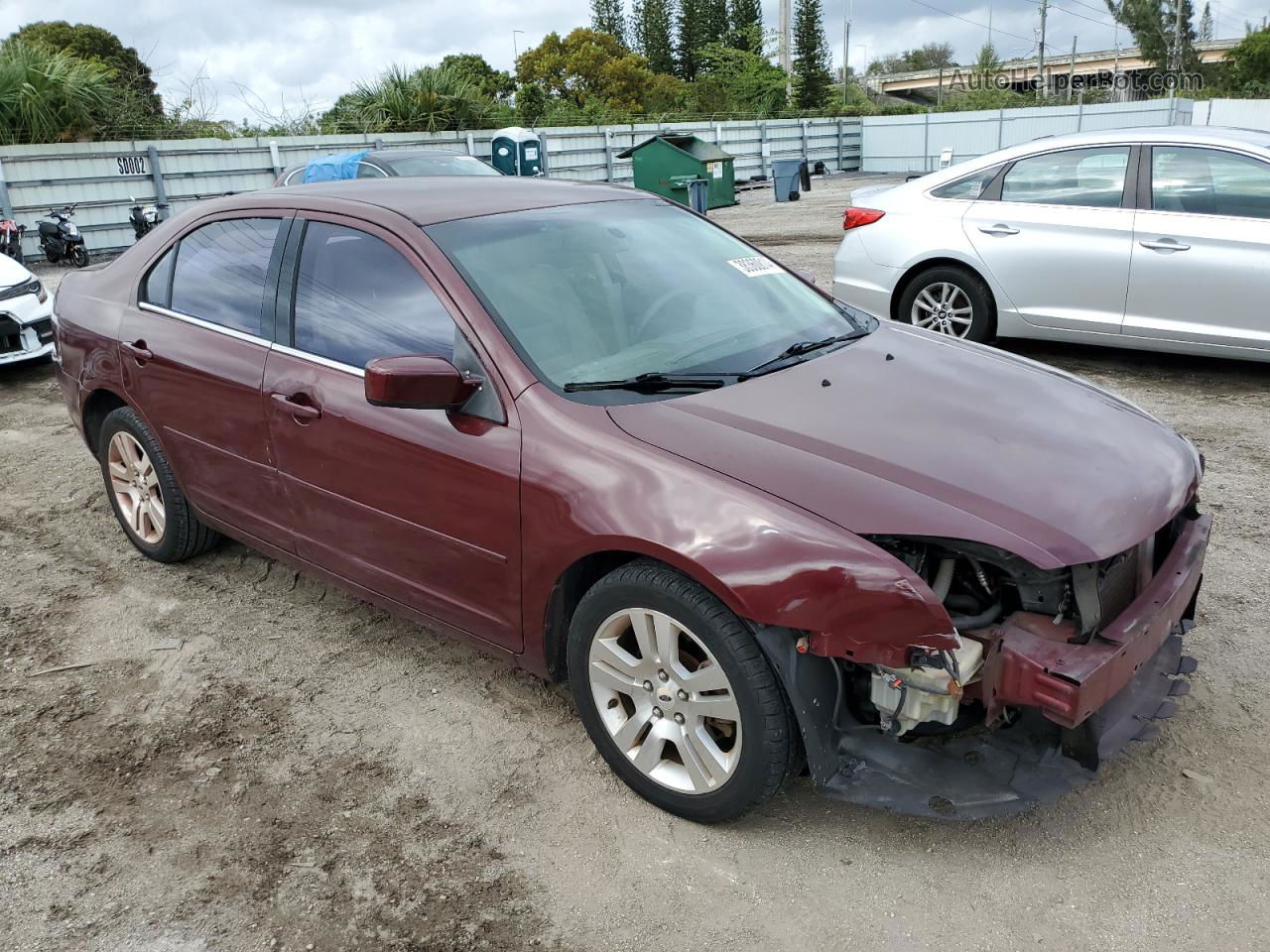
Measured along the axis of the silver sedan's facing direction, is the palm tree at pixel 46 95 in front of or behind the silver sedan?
behind

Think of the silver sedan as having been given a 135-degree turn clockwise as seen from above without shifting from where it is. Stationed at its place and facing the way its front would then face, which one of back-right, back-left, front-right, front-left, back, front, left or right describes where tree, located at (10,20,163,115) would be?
right

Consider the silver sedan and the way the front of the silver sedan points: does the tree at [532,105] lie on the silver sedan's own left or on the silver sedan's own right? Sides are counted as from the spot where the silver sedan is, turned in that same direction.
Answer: on the silver sedan's own left

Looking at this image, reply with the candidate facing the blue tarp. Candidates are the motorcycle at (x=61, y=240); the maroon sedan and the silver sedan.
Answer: the motorcycle

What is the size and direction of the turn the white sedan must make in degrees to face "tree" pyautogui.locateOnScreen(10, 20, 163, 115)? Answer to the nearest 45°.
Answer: approximately 135° to its left

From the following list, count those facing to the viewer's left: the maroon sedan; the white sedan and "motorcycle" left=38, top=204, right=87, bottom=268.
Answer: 0

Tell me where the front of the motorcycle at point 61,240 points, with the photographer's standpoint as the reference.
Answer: facing the viewer and to the right of the viewer

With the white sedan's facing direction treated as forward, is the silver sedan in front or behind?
in front

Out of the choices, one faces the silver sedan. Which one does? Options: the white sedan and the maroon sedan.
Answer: the white sedan

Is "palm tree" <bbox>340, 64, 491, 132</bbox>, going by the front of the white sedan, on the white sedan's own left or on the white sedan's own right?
on the white sedan's own left

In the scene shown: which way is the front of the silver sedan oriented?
to the viewer's right
